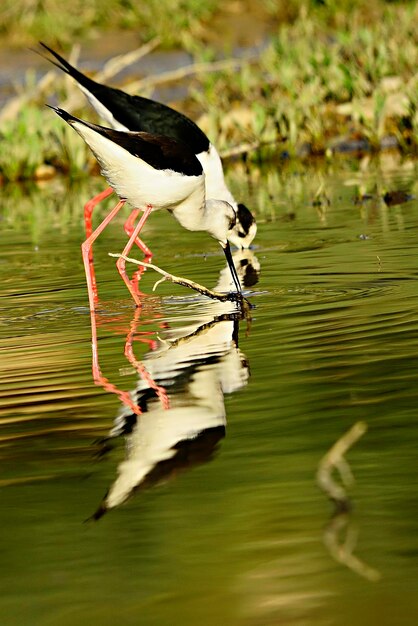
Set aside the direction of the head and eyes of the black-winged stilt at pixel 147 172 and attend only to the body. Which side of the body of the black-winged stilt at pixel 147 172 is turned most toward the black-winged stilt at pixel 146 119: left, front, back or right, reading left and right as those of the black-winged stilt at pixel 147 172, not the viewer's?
left

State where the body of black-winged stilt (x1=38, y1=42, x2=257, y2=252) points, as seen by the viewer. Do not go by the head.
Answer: to the viewer's right

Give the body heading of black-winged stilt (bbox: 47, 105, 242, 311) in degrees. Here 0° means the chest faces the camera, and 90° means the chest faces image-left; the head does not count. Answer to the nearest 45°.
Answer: approximately 270°

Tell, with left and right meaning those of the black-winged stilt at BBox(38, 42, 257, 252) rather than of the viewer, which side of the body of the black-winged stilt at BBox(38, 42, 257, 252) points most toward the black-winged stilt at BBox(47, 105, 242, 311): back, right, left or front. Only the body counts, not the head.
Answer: right

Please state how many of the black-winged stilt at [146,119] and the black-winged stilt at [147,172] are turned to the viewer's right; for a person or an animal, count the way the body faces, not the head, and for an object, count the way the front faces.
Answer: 2
